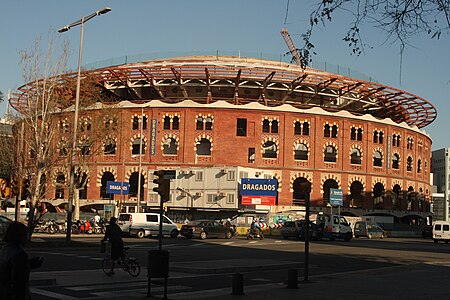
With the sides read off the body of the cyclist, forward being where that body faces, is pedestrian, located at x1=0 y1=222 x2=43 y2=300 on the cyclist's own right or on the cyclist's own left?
on the cyclist's own left

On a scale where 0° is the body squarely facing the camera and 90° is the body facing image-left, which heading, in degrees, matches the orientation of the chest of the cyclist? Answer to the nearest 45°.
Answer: approximately 90°

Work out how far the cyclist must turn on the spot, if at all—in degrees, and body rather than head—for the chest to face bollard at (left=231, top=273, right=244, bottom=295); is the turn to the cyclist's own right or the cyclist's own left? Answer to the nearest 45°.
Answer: approximately 135° to the cyclist's own left

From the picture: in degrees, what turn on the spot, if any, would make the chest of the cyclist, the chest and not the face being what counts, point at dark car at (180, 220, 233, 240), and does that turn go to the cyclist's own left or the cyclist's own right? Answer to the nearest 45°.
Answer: approximately 90° to the cyclist's own right

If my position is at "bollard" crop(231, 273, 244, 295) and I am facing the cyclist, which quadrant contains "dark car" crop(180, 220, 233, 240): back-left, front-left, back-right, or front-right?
front-right

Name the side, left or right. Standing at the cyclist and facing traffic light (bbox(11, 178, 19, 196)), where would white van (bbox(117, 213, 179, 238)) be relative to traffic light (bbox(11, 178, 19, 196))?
right

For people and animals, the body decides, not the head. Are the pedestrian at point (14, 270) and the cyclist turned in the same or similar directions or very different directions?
very different directions

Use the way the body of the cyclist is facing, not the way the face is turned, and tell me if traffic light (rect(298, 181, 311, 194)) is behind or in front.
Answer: behind
